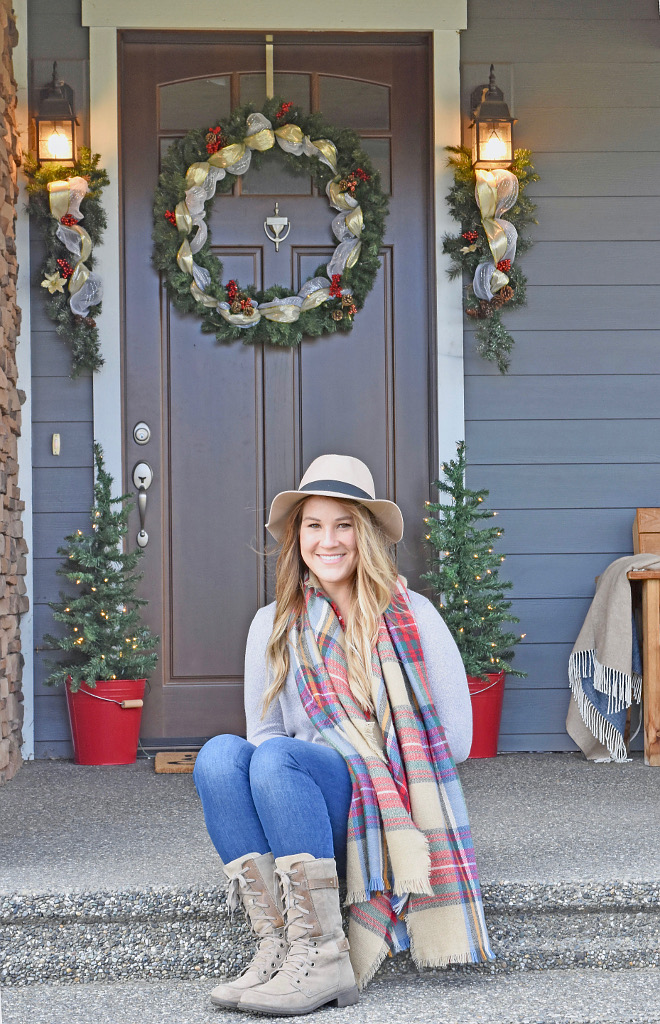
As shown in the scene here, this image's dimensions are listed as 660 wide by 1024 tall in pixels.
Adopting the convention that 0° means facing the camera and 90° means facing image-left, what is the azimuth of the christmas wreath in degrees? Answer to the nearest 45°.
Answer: approximately 0°

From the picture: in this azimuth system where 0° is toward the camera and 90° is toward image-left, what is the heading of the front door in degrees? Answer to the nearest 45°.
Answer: approximately 0°

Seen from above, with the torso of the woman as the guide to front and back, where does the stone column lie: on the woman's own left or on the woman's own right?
on the woman's own right

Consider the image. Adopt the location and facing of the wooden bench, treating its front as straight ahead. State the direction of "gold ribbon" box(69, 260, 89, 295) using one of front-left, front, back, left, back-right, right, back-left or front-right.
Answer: right

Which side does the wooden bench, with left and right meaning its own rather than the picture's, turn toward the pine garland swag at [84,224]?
right
